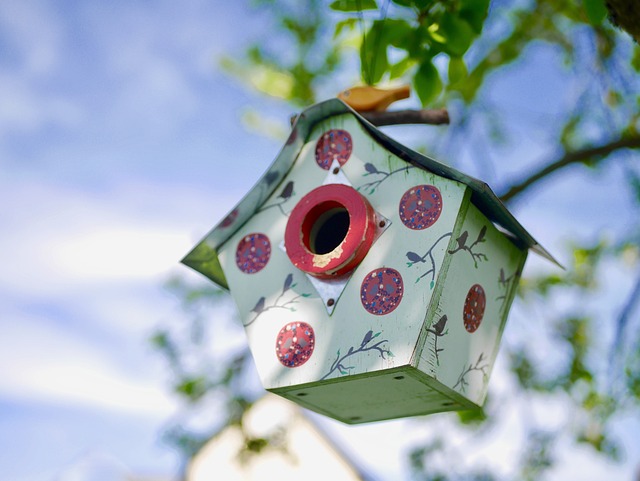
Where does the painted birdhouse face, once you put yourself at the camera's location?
facing the viewer and to the left of the viewer

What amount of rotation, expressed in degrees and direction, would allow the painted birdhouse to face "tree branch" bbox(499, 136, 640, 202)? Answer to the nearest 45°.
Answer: approximately 180°
